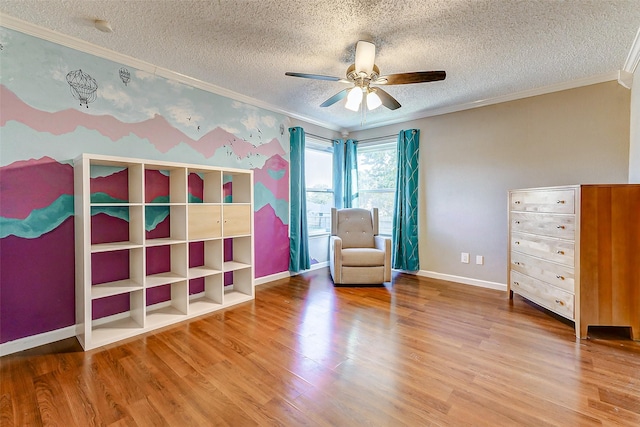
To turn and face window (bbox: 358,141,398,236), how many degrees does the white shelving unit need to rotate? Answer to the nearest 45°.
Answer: approximately 45° to its left

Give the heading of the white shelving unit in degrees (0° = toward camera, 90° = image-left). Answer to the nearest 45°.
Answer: approximately 315°

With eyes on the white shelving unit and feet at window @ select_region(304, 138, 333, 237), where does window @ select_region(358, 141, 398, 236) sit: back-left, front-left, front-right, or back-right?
back-left

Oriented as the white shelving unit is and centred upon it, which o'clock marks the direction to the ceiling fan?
The ceiling fan is roughly at 12 o'clock from the white shelving unit.

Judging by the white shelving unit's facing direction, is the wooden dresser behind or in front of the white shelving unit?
in front

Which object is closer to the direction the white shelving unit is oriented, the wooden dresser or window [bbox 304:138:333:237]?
the wooden dresser

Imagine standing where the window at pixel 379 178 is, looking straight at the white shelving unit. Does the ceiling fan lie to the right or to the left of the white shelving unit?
left

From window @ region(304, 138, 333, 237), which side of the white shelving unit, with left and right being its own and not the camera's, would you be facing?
left
